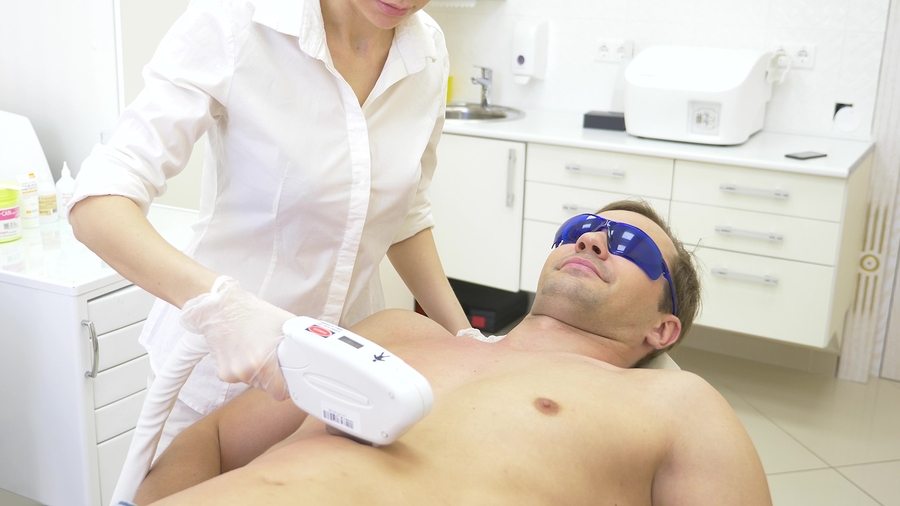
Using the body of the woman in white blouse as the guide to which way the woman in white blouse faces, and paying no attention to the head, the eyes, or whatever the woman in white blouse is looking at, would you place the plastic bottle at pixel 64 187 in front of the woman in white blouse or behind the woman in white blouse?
behind

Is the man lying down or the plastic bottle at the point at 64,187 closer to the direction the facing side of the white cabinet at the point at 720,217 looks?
the man lying down

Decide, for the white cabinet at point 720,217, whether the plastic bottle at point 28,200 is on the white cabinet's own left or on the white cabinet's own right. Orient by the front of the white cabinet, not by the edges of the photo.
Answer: on the white cabinet's own right

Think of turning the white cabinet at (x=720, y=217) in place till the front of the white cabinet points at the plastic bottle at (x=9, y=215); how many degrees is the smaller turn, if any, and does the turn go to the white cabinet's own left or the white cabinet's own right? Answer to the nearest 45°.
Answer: approximately 45° to the white cabinet's own right

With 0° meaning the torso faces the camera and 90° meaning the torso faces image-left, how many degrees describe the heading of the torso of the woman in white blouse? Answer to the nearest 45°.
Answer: approximately 315°

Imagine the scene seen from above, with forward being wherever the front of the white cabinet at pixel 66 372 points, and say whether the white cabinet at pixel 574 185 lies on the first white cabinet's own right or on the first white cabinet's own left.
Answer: on the first white cabinet's own left

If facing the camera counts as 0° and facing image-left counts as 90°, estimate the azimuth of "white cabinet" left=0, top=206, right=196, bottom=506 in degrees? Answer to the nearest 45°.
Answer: approximately 315°

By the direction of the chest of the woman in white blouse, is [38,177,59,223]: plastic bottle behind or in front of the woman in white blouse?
behind

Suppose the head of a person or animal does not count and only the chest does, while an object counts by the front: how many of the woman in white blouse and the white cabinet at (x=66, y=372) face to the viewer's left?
0

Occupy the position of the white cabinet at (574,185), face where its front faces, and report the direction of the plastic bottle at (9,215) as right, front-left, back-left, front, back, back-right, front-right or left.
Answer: front-right

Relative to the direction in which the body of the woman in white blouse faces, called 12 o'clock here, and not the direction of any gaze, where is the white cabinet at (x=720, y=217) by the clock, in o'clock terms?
The white cabinet is roughly at 9 o'clock from the woman in white blouse.
